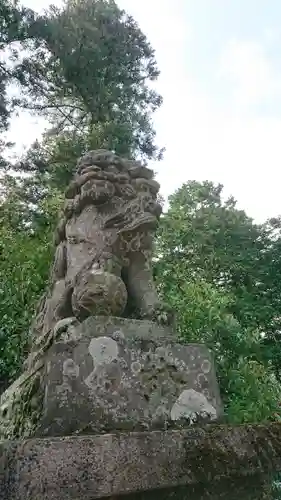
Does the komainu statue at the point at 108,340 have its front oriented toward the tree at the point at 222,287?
no

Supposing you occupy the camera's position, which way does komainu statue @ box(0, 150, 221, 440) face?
facing the viewer and to the right of the viewer
